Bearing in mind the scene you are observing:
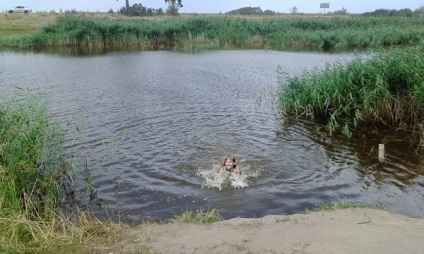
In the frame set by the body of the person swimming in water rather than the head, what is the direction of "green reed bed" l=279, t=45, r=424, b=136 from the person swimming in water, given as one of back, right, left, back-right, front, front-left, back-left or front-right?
back-left

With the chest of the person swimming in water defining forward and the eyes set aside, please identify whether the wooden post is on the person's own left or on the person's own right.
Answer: on the person's own left

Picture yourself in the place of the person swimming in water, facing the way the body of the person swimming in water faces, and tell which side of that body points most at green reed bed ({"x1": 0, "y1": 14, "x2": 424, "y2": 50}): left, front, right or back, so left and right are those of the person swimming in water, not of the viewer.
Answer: back

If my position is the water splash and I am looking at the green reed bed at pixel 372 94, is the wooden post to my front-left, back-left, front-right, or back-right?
front-right

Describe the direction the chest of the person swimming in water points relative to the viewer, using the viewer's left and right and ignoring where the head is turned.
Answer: facing the viewer
